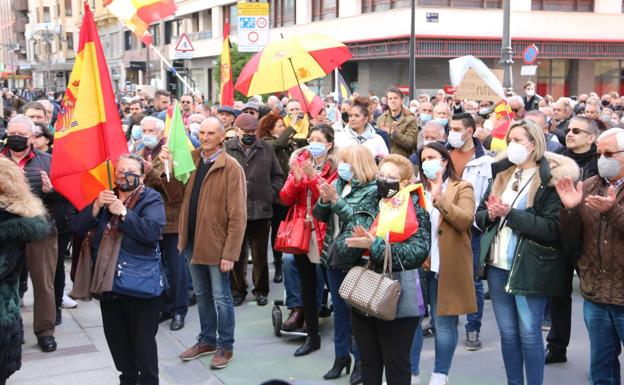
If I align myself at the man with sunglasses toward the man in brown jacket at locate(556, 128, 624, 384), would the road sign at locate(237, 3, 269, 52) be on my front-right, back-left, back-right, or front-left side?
back-right

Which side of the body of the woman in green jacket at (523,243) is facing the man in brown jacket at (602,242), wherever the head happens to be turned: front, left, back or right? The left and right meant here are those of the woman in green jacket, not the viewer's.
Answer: left

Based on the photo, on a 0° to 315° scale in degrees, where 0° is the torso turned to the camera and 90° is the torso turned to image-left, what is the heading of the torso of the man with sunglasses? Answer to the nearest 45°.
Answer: approximately 45°

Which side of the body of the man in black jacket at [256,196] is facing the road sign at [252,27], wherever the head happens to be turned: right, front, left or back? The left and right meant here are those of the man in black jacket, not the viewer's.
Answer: back

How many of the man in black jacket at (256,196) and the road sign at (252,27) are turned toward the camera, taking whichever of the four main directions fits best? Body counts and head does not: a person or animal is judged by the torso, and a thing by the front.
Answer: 2
